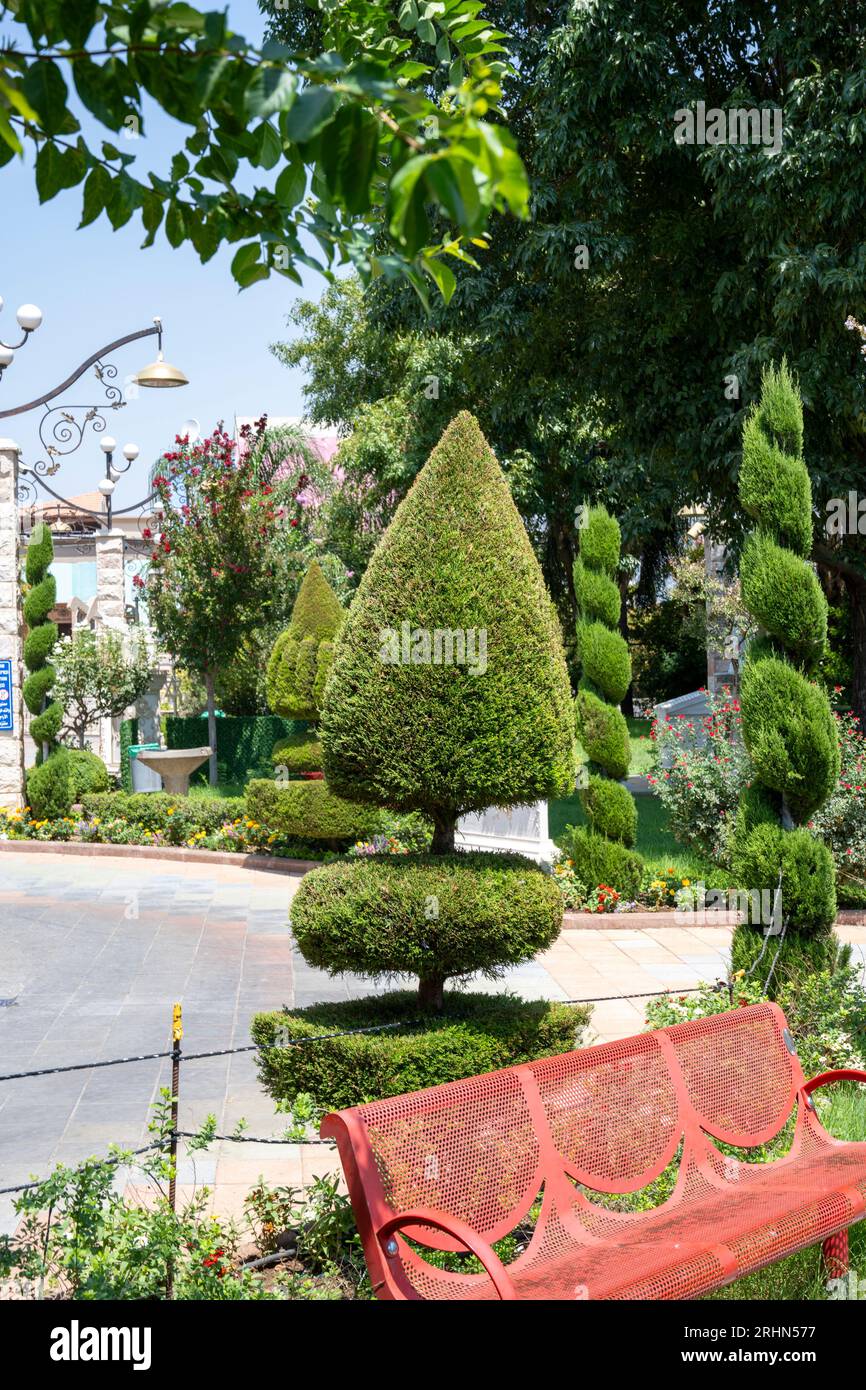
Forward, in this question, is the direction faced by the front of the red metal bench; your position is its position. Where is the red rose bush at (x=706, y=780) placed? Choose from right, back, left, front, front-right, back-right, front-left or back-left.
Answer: back-left

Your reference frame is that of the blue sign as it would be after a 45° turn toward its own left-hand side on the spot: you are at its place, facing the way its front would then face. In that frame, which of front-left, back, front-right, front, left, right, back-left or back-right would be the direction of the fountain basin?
front-left

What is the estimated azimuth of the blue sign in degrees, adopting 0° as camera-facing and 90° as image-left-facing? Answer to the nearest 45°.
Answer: approximately 0°

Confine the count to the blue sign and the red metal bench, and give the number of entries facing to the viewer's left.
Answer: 0

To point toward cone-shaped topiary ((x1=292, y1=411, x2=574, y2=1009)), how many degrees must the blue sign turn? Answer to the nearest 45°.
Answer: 0° — it already faces it

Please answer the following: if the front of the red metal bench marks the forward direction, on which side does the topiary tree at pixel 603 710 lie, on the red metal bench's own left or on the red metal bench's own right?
on the red metal bench's own left

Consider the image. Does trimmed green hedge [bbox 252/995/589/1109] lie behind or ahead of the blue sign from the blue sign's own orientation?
ahead

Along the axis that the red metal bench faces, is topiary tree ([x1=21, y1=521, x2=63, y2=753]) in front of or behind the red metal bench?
behind

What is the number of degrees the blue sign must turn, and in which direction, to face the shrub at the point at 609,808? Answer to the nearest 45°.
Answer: approximately 45° to its left
